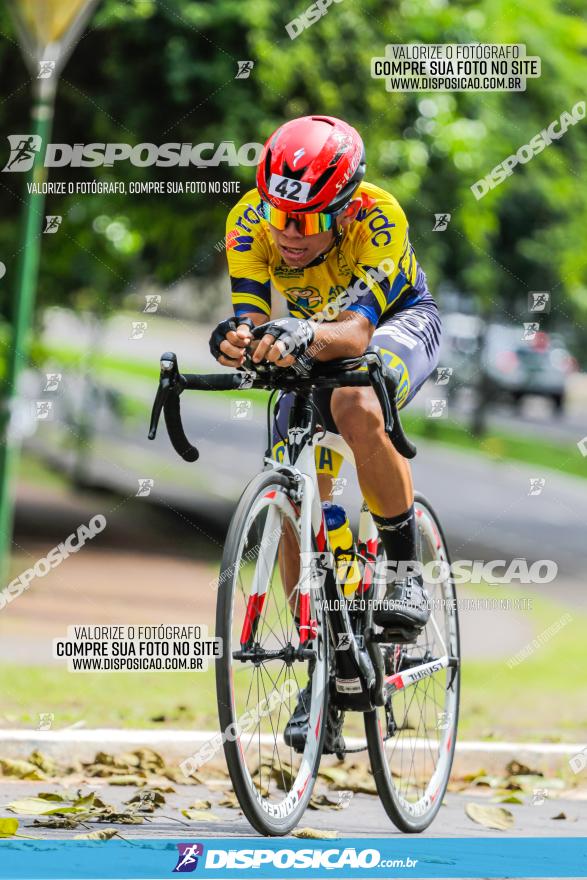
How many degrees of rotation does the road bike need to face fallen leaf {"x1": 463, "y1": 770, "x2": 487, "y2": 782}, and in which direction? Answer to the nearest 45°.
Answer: approximately 135° to its left

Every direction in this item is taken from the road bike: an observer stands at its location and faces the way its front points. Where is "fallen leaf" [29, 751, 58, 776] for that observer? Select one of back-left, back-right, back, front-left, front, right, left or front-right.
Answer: back-right

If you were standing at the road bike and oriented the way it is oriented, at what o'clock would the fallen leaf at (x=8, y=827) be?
The fallen leaf is roughly at 3 o'clock from the road bike.

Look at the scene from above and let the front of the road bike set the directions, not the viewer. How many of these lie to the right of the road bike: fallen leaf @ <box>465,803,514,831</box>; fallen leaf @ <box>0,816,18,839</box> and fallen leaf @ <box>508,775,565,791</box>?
1

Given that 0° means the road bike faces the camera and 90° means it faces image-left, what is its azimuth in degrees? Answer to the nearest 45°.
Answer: approximately 0°

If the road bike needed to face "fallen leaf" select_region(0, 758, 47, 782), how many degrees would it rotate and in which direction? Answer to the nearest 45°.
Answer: approximately 135° to its right
